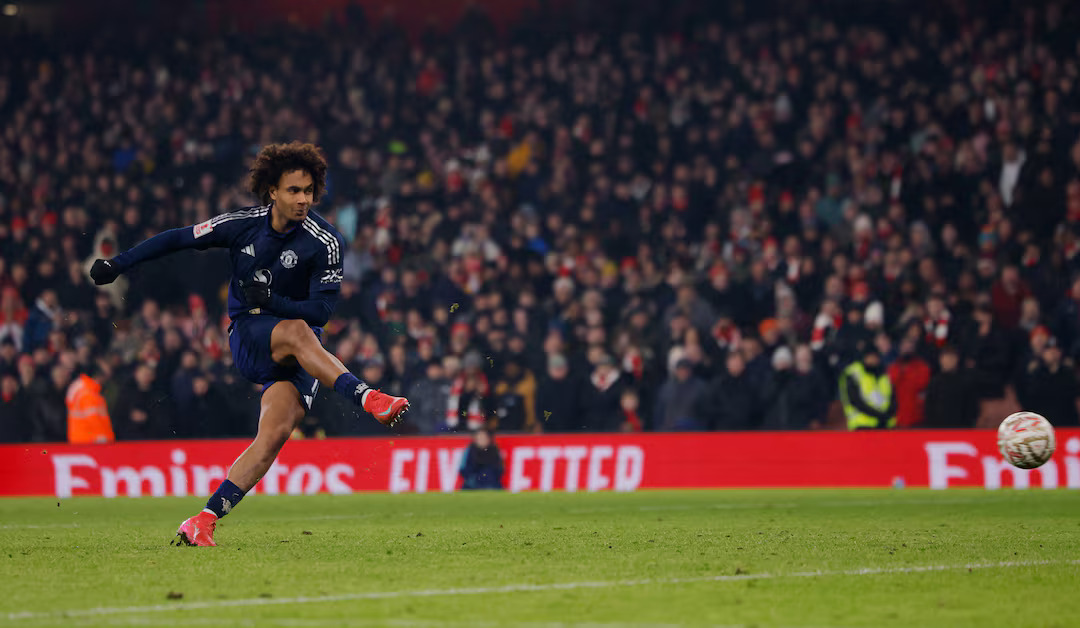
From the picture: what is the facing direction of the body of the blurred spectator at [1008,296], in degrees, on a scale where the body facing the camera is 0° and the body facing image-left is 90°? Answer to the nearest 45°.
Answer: approximately 0°

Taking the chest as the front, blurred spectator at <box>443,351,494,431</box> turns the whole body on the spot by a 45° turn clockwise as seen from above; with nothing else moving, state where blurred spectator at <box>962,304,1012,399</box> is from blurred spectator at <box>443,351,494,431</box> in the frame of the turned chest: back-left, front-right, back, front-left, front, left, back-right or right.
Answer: back-left

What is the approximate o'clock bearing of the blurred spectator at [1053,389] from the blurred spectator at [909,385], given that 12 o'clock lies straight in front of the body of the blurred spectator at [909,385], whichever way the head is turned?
the blurred spectator at [1053,389] is roughly at 9 o'clock from the blurred spectator at [909,385].

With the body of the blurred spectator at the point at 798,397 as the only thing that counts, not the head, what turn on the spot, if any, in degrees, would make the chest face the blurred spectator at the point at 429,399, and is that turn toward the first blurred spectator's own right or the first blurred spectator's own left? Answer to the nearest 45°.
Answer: approximately 90° to the first blurred spectator's own right

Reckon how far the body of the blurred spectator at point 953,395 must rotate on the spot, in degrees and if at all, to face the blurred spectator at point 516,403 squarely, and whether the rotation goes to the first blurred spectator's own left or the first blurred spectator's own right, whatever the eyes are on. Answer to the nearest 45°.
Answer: approximately 90° to the first blurred spectator's own right
